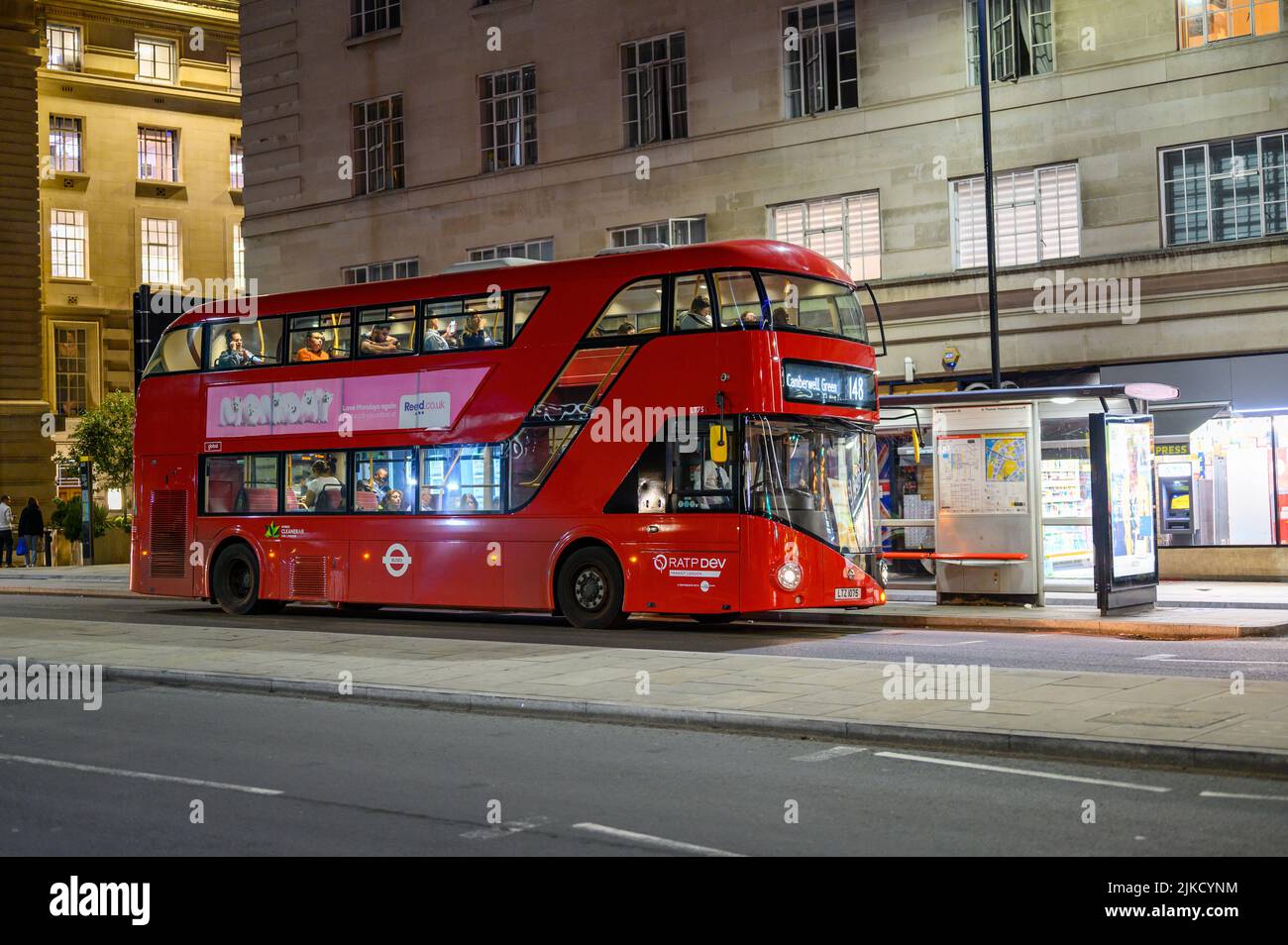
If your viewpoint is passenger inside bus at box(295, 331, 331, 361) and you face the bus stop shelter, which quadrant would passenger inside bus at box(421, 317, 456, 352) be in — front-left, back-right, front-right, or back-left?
front-right

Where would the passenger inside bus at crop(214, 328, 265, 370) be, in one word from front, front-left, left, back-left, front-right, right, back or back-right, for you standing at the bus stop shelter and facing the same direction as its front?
right

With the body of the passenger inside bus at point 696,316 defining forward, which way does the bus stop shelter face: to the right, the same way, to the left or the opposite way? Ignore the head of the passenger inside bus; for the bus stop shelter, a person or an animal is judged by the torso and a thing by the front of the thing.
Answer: to the right

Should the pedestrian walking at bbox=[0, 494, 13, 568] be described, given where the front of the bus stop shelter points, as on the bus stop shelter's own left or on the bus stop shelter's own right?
on the bus stop shelter's own right

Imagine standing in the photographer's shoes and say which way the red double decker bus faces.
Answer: facing the viewer and to the right of the viewer

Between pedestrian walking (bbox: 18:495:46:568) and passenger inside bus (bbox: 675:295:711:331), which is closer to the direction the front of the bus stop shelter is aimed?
the passenger inside bus

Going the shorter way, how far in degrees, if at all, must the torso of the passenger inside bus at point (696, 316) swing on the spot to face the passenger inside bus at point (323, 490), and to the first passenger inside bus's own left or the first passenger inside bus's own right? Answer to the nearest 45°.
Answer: approximately 135° to the first passenger inside bus's own left

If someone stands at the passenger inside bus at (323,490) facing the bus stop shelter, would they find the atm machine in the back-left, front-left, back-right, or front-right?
front-left

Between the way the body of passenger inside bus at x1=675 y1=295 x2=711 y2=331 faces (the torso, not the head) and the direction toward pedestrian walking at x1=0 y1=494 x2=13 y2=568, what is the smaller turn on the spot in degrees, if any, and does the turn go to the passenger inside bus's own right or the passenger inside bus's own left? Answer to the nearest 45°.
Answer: approximately 135° to the passenger inside bus's own left

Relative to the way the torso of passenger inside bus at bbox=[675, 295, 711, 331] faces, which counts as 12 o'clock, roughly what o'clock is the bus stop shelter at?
The bus stop shelter is roughly at 11 o'clock from the passenger inside bus.

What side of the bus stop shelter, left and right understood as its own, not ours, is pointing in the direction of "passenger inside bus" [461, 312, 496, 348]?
right

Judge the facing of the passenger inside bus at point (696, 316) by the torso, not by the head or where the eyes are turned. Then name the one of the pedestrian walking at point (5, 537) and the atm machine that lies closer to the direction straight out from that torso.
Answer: the atm machine

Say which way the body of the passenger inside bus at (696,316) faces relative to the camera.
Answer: to the viewer's right

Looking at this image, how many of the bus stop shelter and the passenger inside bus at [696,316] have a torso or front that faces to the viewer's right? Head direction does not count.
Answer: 1

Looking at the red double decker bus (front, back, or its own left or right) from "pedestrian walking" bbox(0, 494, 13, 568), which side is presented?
back

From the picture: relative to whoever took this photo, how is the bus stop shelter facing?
facing the viewer

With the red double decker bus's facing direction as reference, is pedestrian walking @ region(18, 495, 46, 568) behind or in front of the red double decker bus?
behind

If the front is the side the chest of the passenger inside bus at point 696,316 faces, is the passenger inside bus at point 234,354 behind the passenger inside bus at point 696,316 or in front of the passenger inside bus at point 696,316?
behind
